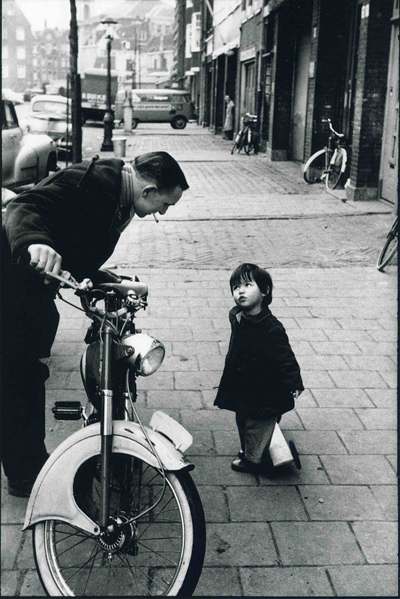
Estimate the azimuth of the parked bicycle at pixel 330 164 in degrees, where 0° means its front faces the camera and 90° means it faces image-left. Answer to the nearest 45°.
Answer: approximately 315°

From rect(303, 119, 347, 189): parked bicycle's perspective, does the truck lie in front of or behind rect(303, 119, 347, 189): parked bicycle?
behind

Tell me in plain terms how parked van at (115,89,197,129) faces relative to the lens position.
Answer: facing to the right of the viewer

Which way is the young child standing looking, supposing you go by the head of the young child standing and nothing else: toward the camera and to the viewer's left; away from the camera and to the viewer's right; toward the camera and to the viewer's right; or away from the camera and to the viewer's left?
toward the camera and to the viewer's left

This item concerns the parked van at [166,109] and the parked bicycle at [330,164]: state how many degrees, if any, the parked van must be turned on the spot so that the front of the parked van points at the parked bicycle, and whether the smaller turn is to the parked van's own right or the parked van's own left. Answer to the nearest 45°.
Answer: approximately 90° to the parked van's own right

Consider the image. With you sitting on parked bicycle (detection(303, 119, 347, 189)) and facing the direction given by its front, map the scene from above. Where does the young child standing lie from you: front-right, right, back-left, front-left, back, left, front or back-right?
front-right

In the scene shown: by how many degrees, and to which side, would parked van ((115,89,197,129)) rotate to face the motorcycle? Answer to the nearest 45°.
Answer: approximately 90° to its right

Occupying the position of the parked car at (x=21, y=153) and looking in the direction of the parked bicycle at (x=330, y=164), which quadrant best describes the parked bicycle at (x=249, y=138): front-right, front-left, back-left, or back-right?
front-left
